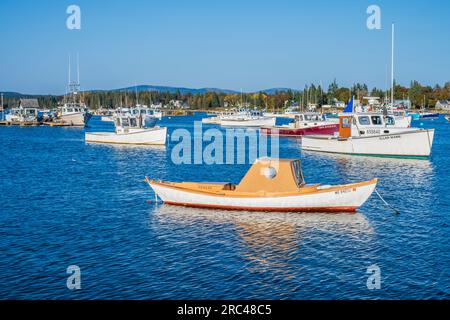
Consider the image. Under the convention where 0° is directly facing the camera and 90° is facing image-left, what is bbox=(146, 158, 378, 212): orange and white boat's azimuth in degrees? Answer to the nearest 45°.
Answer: approximately 270°
